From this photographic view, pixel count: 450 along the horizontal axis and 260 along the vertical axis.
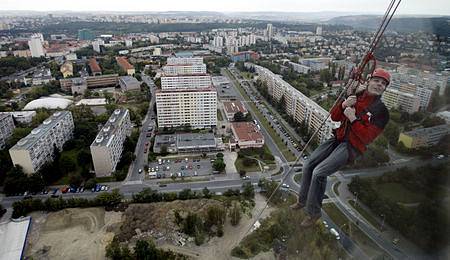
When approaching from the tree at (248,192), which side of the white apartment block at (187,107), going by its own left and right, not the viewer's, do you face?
front

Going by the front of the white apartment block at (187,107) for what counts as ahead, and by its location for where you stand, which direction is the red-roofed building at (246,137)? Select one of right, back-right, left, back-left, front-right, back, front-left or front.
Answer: front-left

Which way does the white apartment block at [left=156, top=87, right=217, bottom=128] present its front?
toward the camera

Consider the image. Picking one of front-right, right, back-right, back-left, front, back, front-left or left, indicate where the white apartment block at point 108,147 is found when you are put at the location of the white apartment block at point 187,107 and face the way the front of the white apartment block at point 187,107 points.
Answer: front-right

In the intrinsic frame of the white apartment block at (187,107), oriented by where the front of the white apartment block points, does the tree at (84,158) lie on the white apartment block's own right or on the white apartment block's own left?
on the white apartment block's own right

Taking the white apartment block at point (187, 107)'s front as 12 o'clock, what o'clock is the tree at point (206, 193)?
The tree is roughly at 12 o'clock from the white apartment block.

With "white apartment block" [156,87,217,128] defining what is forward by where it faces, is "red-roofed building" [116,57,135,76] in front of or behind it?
behind

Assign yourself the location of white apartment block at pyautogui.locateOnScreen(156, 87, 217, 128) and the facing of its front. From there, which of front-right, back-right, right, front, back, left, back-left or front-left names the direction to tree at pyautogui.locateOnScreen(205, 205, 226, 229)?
front

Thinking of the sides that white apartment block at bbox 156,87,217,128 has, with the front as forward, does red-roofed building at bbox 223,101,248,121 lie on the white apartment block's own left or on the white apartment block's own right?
on the white apartment block's own left

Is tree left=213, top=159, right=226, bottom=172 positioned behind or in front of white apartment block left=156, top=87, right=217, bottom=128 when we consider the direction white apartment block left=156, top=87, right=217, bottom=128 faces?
in front

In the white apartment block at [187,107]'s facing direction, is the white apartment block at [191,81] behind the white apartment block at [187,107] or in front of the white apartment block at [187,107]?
behind
